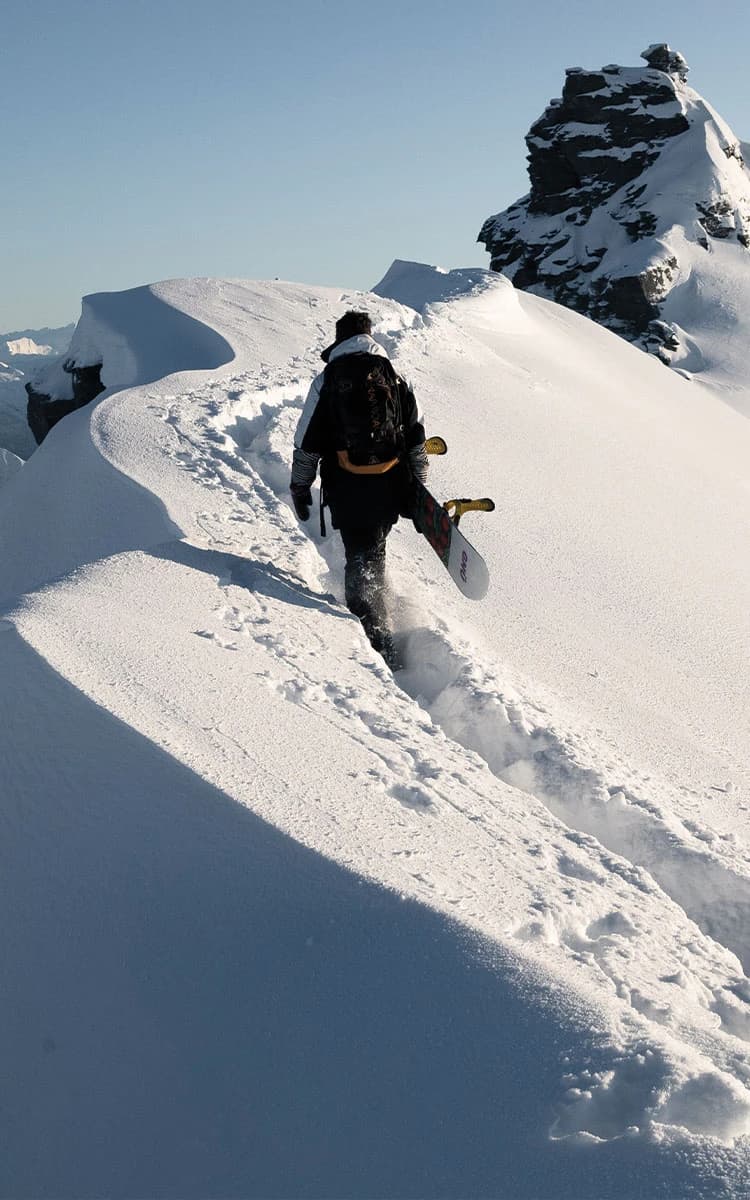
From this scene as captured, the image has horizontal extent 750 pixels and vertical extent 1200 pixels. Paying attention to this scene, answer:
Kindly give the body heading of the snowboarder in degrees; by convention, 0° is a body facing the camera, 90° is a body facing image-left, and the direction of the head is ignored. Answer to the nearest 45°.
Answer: approximately 180°
